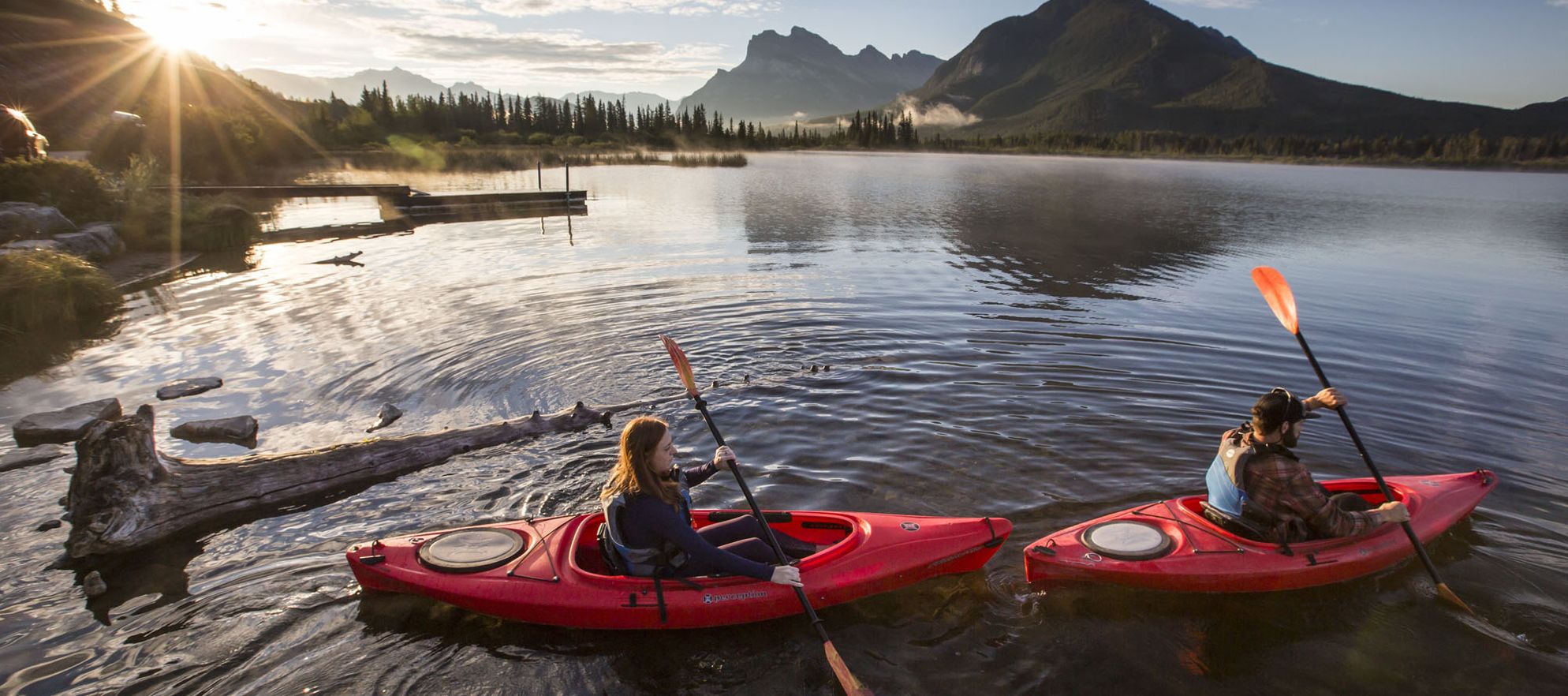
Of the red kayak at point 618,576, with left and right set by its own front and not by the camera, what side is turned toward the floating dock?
left

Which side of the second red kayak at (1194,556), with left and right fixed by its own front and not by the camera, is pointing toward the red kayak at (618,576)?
back

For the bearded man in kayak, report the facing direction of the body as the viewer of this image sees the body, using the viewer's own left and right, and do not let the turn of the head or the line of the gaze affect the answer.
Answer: facing away from the viewer and to the right of the viewer

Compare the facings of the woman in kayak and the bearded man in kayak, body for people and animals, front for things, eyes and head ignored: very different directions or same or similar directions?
same or similar directions

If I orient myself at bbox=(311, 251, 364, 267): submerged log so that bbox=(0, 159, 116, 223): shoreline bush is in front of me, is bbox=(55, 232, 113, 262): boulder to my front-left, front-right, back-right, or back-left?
front-left

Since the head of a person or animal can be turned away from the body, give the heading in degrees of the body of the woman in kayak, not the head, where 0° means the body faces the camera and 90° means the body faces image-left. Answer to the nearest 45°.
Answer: approximately 270°

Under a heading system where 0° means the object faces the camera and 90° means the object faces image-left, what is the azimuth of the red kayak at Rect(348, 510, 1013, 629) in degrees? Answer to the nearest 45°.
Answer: approximately 270°

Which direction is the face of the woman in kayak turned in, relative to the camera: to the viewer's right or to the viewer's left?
to the viewer's right

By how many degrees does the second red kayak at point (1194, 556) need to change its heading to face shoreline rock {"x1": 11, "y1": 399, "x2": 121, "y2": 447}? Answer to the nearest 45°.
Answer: approximately 135° to its left

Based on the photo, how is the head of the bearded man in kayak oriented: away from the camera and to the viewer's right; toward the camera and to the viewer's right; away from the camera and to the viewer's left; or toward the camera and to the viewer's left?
away from the camera and to the viewer's right

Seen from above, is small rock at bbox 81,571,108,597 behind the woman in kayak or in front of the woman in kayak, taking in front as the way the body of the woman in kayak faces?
behind
